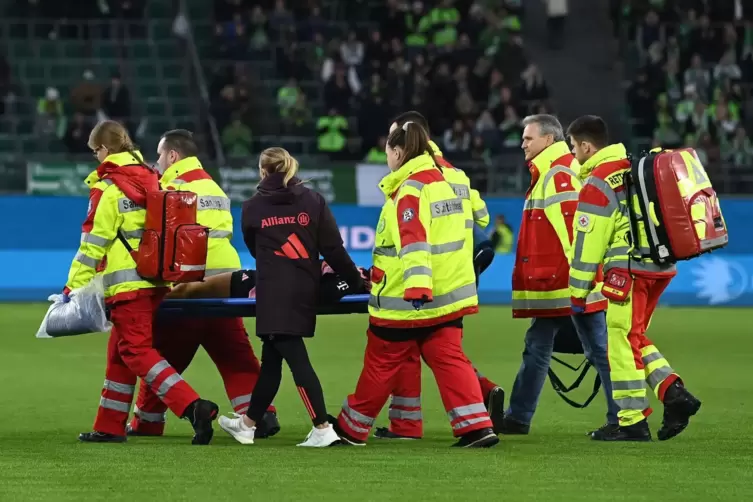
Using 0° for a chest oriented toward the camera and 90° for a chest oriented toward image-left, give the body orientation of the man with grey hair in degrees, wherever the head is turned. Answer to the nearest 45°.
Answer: approximately 90°

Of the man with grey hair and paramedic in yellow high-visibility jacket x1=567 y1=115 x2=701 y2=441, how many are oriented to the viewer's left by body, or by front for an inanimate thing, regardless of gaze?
2

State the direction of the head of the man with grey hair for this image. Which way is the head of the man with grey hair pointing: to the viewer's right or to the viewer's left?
to the viewer's left

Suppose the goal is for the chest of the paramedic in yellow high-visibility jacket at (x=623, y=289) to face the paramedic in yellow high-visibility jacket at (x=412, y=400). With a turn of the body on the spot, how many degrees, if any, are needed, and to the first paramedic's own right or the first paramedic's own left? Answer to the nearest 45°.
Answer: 0° — they already face them

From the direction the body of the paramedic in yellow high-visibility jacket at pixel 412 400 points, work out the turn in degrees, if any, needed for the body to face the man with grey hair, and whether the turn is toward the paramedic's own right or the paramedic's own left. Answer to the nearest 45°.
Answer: approximately 180°

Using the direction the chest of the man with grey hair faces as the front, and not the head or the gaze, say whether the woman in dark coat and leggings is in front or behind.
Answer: in front

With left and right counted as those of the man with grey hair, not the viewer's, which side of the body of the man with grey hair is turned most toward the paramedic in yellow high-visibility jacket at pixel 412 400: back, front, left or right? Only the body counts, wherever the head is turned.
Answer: front

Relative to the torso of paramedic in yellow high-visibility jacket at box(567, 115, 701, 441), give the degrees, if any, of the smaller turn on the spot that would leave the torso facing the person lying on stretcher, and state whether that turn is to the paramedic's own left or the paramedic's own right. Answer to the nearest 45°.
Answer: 0° — they already face them

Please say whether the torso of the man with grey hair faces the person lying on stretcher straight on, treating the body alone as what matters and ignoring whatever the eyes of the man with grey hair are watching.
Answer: yes

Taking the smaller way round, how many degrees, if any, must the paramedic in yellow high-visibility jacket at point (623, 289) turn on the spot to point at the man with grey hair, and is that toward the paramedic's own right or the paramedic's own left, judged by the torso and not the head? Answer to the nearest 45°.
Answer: approximately 45° to the paramedic's own right

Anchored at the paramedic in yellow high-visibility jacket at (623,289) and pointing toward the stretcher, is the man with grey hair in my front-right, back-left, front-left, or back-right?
front-right

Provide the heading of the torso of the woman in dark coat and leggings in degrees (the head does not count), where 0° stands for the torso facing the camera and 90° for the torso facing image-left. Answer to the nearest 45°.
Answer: approximately 135°

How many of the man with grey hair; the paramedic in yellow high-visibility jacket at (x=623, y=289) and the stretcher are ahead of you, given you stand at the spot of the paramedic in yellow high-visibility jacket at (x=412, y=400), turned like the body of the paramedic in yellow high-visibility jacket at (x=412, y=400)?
1

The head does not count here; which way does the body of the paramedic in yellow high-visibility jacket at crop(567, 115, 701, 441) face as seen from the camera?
to the viewer's left
